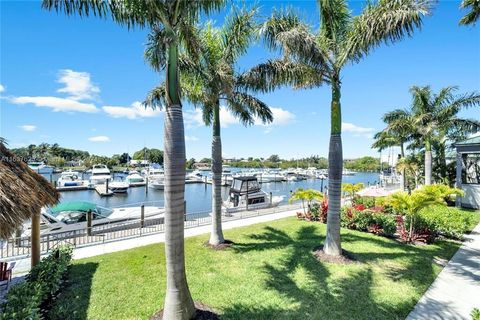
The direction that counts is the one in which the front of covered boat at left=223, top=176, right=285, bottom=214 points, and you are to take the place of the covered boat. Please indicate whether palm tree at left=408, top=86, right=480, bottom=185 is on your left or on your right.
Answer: on your right

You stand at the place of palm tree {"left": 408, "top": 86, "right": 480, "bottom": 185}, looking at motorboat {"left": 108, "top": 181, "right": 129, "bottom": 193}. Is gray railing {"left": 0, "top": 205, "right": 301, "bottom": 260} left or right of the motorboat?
left

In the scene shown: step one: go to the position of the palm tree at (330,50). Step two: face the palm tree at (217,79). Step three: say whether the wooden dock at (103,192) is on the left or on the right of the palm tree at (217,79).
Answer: right

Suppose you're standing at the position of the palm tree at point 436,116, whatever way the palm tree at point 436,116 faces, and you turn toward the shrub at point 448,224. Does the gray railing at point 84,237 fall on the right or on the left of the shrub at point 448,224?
right
